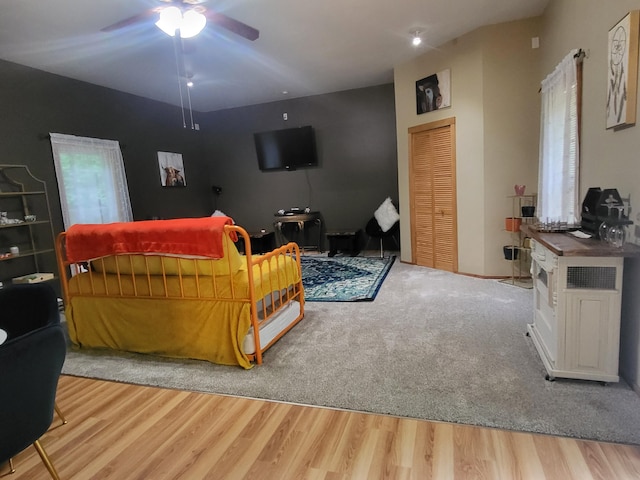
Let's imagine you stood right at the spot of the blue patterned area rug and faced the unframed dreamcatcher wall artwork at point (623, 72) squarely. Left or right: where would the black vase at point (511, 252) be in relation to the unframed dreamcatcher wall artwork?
left

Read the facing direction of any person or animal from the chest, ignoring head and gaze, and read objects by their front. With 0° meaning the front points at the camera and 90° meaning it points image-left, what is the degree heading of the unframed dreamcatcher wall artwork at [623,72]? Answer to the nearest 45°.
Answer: approximately 45°

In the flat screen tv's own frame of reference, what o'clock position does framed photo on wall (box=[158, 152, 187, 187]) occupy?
The framed photo on wall is roughly at 3 o'clock from the flat screen tv.

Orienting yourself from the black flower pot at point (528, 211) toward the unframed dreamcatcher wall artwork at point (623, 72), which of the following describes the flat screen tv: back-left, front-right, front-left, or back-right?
back-right

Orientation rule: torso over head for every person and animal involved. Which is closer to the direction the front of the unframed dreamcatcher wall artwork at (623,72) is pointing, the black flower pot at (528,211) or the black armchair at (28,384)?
the black armchair

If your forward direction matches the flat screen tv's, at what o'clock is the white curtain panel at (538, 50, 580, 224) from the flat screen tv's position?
The white curtain panel is roughly at 11 o'clock from the flat screen tv.

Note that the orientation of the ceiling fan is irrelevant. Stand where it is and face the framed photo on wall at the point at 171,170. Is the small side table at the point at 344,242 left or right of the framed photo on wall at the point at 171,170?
right

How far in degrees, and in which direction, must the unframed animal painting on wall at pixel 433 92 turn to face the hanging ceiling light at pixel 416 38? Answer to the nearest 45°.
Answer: approximately 45° to its left
